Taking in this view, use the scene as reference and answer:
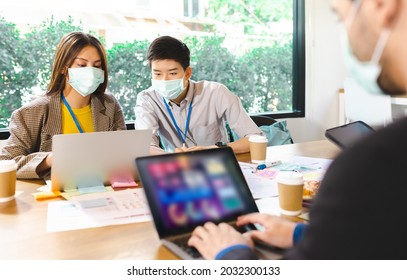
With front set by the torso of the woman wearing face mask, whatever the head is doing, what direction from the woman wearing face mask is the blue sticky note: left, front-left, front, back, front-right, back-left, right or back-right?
front-right

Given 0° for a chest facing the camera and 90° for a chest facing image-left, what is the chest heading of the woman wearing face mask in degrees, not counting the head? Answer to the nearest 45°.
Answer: approximately 315°

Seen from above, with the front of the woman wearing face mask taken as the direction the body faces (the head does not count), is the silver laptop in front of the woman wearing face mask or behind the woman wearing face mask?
in front

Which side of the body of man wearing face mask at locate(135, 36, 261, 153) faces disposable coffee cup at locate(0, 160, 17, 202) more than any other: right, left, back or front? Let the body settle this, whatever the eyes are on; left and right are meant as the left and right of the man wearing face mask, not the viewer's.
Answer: front

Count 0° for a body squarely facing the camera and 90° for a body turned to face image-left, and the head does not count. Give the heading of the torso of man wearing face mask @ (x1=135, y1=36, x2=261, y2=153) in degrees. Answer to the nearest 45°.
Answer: approximately 45°

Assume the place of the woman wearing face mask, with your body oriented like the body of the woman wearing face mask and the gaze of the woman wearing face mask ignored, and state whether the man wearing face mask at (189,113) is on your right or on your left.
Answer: on your left

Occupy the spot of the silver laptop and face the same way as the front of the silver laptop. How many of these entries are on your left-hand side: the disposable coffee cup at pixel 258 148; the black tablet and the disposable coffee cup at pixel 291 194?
0

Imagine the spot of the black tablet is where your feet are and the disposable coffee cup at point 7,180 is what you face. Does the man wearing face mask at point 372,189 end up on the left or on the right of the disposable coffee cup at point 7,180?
left

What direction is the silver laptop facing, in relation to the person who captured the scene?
facing away from the viewer

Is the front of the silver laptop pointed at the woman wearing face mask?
yes

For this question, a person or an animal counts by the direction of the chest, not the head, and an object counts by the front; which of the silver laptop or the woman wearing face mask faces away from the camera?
the silver laptop

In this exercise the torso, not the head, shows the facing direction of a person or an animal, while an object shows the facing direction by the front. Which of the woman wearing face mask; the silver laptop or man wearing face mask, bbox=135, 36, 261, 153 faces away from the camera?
the silver laptop

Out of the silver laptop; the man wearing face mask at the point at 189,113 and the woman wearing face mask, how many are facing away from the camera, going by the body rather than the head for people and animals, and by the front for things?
1

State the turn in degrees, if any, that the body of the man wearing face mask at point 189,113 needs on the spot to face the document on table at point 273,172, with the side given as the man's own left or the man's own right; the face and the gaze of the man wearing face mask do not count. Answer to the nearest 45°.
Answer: approximately 45° to the man's own left

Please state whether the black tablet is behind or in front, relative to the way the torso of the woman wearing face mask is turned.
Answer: in front

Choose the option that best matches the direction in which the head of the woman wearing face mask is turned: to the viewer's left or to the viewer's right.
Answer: to the viewer's right
